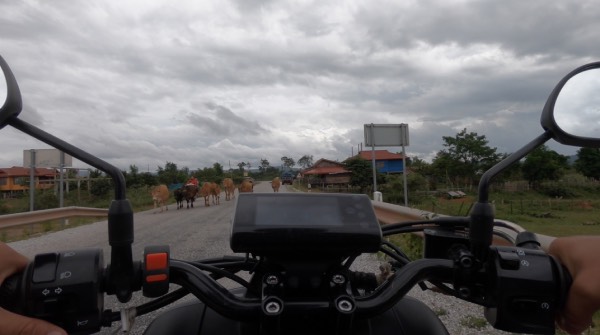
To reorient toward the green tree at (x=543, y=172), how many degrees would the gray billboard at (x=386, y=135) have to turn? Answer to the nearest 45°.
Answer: approximately 45° to its right

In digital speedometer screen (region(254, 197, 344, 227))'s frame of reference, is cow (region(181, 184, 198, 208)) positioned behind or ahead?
behind

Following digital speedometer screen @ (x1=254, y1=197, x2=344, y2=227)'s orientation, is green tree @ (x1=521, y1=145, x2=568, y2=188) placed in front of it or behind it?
behind

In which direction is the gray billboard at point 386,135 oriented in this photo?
away from the camera

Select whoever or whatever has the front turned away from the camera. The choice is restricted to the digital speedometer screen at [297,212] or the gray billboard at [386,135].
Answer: the gray billboard

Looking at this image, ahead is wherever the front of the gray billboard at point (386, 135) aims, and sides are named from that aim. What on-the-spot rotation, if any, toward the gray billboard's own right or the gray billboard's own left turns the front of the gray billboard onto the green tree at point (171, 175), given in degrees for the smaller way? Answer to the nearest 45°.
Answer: approximately 45° to the gray billboard's own left

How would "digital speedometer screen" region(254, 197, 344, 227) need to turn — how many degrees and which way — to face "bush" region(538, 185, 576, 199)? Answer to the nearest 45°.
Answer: approximately 135° to its left

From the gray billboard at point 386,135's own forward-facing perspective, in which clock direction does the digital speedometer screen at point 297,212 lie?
The digital speedometer screen is roughly at 6 o'clock from the gray billboard.

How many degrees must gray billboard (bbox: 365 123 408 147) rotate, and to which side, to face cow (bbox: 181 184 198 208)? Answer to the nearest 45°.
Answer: approximately 45° to its left

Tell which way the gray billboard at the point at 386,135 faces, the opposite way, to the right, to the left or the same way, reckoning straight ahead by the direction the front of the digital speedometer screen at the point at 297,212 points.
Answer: the opposite way

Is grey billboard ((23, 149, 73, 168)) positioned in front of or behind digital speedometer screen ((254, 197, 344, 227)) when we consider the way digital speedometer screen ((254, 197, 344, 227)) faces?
behind

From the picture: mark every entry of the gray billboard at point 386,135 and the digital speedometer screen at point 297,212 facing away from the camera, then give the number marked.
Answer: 1
